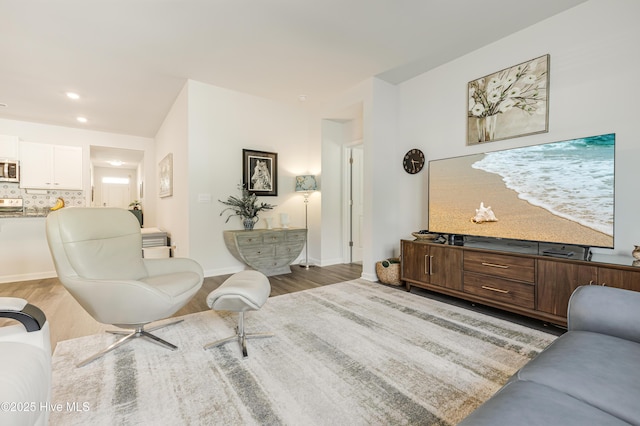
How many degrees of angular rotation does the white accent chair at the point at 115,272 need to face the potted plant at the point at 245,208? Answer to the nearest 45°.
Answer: approximately 90° to its left

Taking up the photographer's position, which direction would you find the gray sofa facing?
facing away from the viewer and to the left of the viewer

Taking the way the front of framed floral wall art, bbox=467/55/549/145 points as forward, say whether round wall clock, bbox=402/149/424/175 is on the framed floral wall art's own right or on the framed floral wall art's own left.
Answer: on the framed floral wall art's own right

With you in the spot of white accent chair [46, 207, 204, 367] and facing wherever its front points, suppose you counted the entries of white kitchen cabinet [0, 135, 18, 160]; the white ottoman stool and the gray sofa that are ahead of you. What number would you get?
2

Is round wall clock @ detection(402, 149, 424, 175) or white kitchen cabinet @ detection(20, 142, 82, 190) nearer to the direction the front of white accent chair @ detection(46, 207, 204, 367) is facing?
the round wall clock

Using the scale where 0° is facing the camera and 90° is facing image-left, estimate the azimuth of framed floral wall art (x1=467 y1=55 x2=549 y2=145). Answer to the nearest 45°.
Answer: approximately 45°

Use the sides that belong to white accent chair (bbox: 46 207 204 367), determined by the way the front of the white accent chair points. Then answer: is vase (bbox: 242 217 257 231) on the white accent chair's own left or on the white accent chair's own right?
on the white accent chair's own left

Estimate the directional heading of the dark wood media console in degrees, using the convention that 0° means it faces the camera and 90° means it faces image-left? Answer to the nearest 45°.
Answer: approximately 45°

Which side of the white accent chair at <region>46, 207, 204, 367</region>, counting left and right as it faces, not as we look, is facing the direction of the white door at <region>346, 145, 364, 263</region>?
left

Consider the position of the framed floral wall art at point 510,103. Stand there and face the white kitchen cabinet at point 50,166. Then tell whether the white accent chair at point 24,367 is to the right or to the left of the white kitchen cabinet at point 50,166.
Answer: left

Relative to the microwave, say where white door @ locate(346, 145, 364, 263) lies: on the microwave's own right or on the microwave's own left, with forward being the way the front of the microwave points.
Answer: on the microwave's own left
